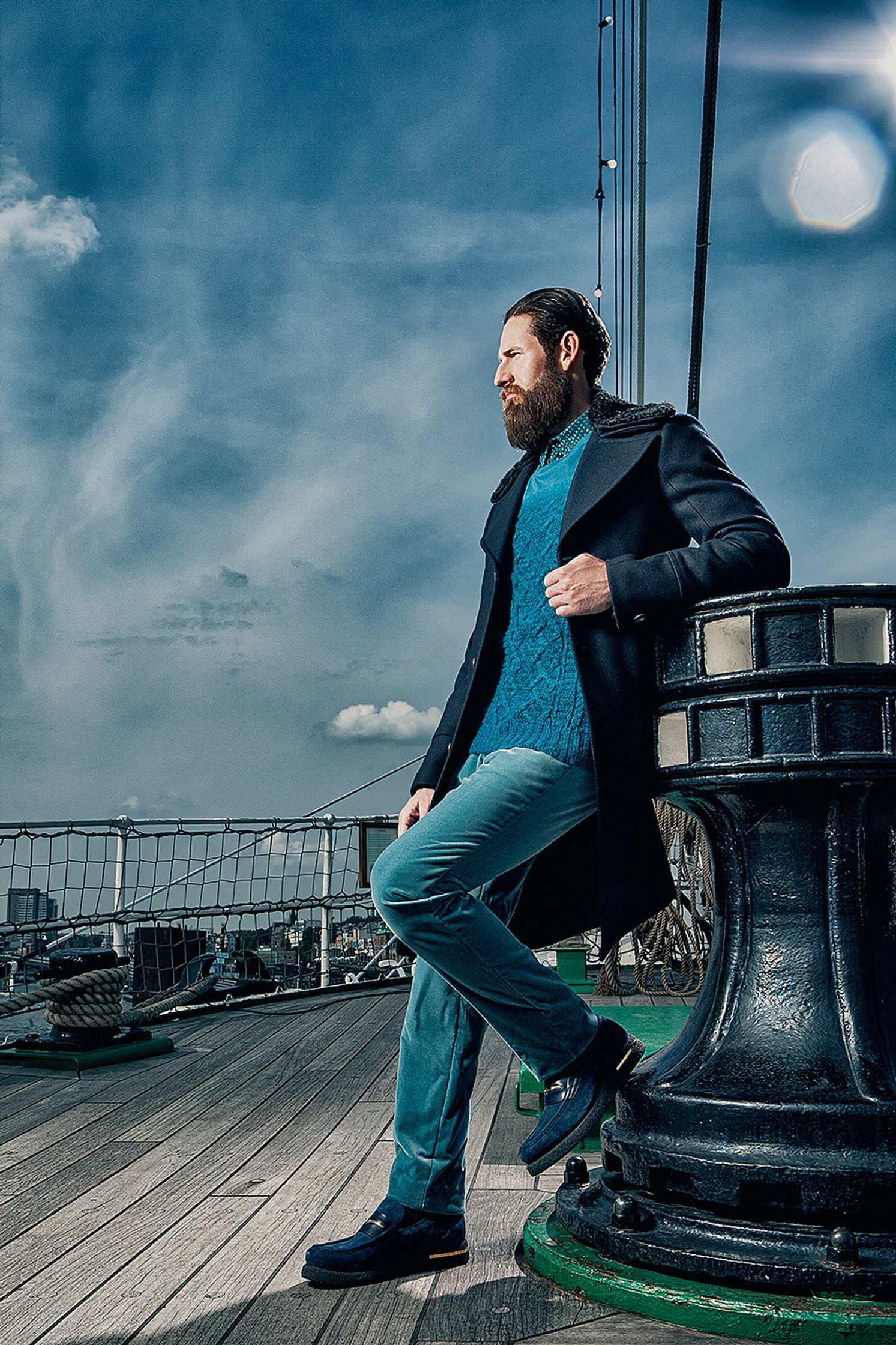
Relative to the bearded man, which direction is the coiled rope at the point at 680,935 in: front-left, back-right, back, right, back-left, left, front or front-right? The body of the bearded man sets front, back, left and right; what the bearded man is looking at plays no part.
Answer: back-right

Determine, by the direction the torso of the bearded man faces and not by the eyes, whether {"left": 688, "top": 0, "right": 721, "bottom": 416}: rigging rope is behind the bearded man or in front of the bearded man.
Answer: behind

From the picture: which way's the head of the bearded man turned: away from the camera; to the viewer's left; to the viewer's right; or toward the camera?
to the viewer's left

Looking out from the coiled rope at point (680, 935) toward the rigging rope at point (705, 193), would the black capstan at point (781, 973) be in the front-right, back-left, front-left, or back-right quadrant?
back-right

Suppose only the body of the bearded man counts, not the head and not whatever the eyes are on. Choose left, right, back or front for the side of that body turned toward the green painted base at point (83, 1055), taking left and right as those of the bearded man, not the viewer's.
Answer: right

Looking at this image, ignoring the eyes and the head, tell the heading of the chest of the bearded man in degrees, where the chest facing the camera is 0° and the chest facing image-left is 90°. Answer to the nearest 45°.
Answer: approximately 45°

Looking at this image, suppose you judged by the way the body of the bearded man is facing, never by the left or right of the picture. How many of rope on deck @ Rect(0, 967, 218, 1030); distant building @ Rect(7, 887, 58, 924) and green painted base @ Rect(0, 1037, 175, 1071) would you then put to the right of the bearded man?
3
